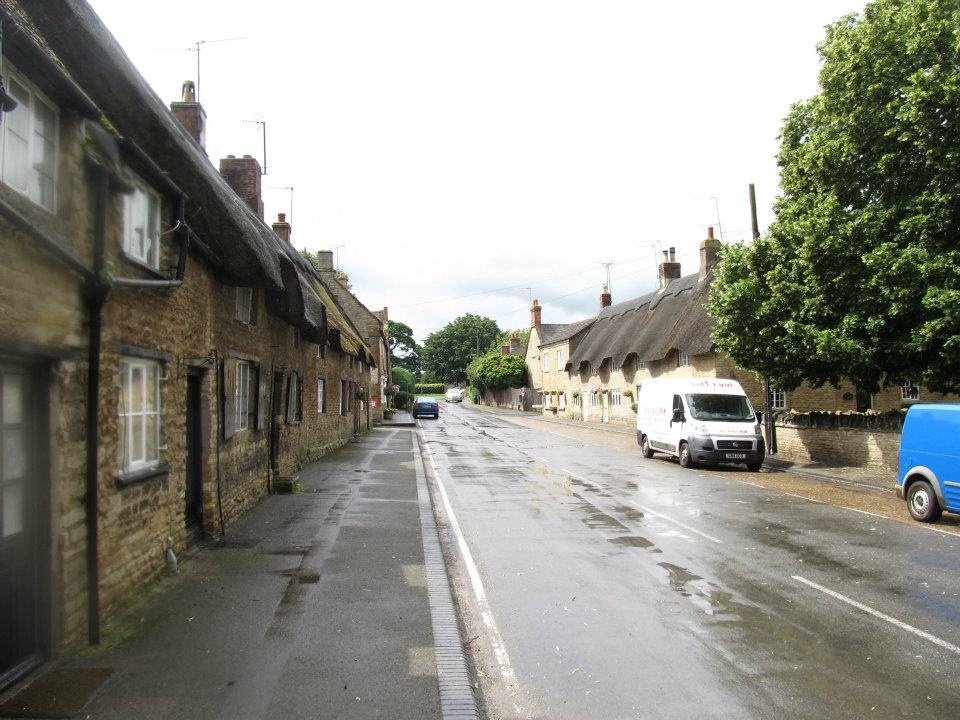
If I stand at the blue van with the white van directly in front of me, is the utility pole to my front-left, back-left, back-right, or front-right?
front-right

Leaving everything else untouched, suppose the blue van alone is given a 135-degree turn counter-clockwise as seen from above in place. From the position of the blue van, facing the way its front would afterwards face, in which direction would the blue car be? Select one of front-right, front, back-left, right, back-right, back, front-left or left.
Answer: front-left

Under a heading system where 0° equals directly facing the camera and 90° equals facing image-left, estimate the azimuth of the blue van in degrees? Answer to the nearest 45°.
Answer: approximately 315°

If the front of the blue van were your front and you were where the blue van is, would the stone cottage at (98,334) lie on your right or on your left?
on your right

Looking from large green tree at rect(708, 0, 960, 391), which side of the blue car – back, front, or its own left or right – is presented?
back

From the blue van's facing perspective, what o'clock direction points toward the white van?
The white van is roughly at 6 o'clock from the blue van.

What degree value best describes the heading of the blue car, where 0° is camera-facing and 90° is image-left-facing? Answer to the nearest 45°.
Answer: approximately 180°

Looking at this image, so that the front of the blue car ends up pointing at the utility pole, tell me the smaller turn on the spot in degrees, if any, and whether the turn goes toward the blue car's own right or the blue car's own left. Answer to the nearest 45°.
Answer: approximately 180°
